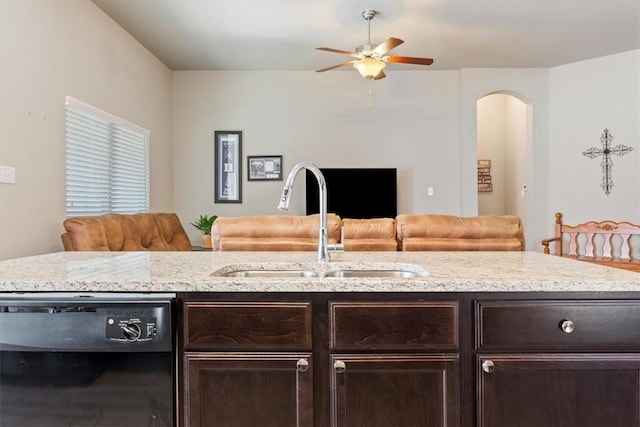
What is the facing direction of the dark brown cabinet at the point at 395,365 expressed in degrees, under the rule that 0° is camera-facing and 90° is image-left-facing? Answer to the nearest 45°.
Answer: approximately 0°

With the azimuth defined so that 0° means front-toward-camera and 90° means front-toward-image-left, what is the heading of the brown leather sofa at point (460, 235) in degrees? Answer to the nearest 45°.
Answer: approximately 180°

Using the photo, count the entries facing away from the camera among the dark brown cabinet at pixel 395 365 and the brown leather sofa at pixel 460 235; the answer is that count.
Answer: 1

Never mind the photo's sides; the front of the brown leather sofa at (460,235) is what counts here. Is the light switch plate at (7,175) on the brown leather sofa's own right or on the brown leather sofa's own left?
on the brown leather sofa's own left

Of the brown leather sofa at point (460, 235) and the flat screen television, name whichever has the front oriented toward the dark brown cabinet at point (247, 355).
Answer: the flat screen television

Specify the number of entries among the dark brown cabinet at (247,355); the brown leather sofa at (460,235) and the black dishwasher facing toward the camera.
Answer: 2

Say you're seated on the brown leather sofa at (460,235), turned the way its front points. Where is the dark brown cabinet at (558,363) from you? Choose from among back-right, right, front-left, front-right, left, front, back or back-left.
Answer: back

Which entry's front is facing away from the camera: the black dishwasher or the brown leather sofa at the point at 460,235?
the brown leather sofa

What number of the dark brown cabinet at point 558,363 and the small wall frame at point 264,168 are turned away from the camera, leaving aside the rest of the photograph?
0

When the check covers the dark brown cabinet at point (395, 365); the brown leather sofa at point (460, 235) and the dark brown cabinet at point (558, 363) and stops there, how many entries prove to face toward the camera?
2

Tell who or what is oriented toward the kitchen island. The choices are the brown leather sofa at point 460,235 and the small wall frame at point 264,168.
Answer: the small wall frame
